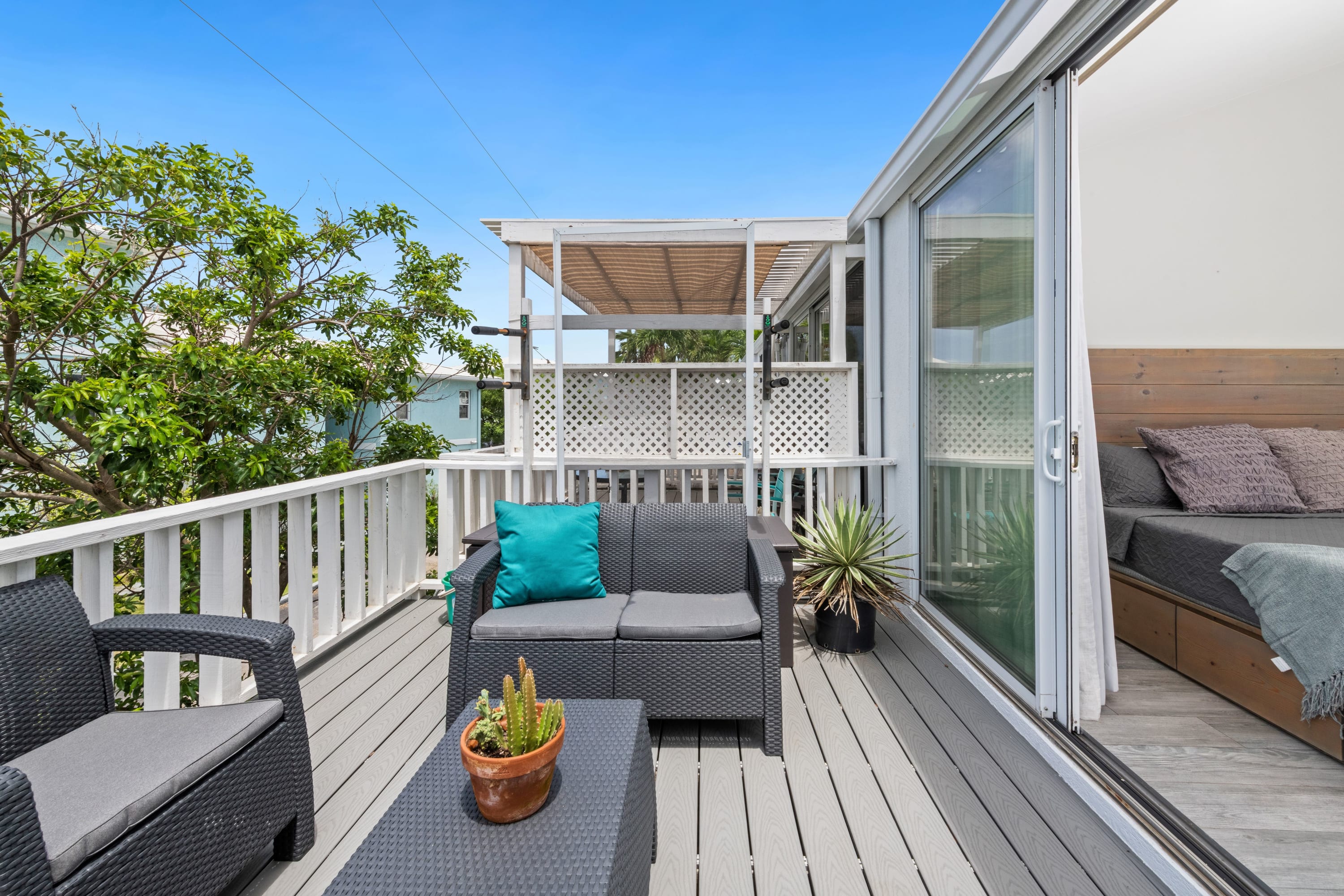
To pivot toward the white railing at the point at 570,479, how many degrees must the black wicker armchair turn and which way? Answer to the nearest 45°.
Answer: approximately 90° to its left

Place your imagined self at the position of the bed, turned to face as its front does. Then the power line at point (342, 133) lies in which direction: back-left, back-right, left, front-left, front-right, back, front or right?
back-right

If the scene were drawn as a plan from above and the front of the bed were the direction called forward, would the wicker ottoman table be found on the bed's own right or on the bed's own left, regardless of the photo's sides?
on the bed's own right

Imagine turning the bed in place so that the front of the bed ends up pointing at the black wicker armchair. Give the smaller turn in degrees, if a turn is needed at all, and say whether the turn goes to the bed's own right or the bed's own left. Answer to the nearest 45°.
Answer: approximately 90° to the bed's own right

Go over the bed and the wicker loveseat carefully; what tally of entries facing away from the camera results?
0

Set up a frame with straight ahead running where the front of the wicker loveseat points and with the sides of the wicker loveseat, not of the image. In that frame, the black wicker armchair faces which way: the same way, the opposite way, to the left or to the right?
to the left

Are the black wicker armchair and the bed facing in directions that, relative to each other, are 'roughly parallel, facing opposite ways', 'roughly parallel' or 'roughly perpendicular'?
roughly perpendicular

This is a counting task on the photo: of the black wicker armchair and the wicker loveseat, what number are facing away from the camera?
0

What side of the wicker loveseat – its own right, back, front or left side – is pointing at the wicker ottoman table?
front

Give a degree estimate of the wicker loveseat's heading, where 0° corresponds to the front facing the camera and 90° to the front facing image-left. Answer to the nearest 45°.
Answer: approximately 0°

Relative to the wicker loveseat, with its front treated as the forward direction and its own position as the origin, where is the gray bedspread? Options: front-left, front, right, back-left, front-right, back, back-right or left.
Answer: left

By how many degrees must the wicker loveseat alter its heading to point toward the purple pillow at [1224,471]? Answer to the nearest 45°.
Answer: approximately 90° to its left

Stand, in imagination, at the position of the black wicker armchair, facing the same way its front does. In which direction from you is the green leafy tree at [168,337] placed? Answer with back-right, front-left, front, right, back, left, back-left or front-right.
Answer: back-left

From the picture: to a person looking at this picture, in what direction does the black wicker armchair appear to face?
facing the viewer and to the right of the viewer

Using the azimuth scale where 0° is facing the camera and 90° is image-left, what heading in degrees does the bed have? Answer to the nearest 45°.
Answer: approximately 315°
